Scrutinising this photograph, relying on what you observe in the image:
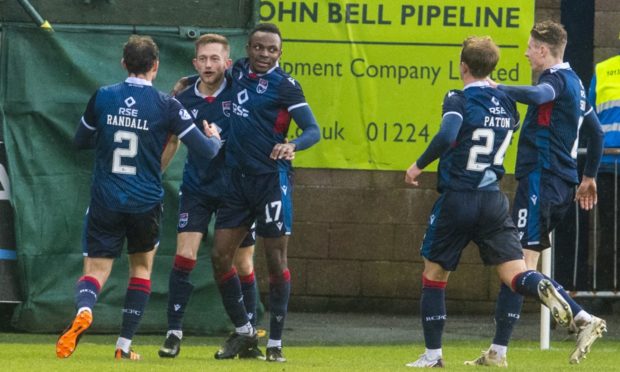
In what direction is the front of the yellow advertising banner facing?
toward the camera

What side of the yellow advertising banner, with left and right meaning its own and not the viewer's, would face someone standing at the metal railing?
left

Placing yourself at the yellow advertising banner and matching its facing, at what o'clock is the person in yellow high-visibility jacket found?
The person in yellow high-visibility jacket is roughly at 9 o'clock from the yellow advertising banner.
